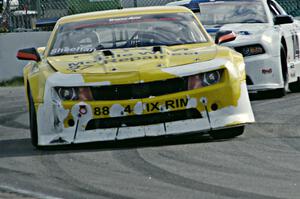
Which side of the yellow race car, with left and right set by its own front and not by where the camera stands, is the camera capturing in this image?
front

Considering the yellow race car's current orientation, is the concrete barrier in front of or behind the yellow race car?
behind

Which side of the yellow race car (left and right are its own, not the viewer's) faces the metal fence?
back
